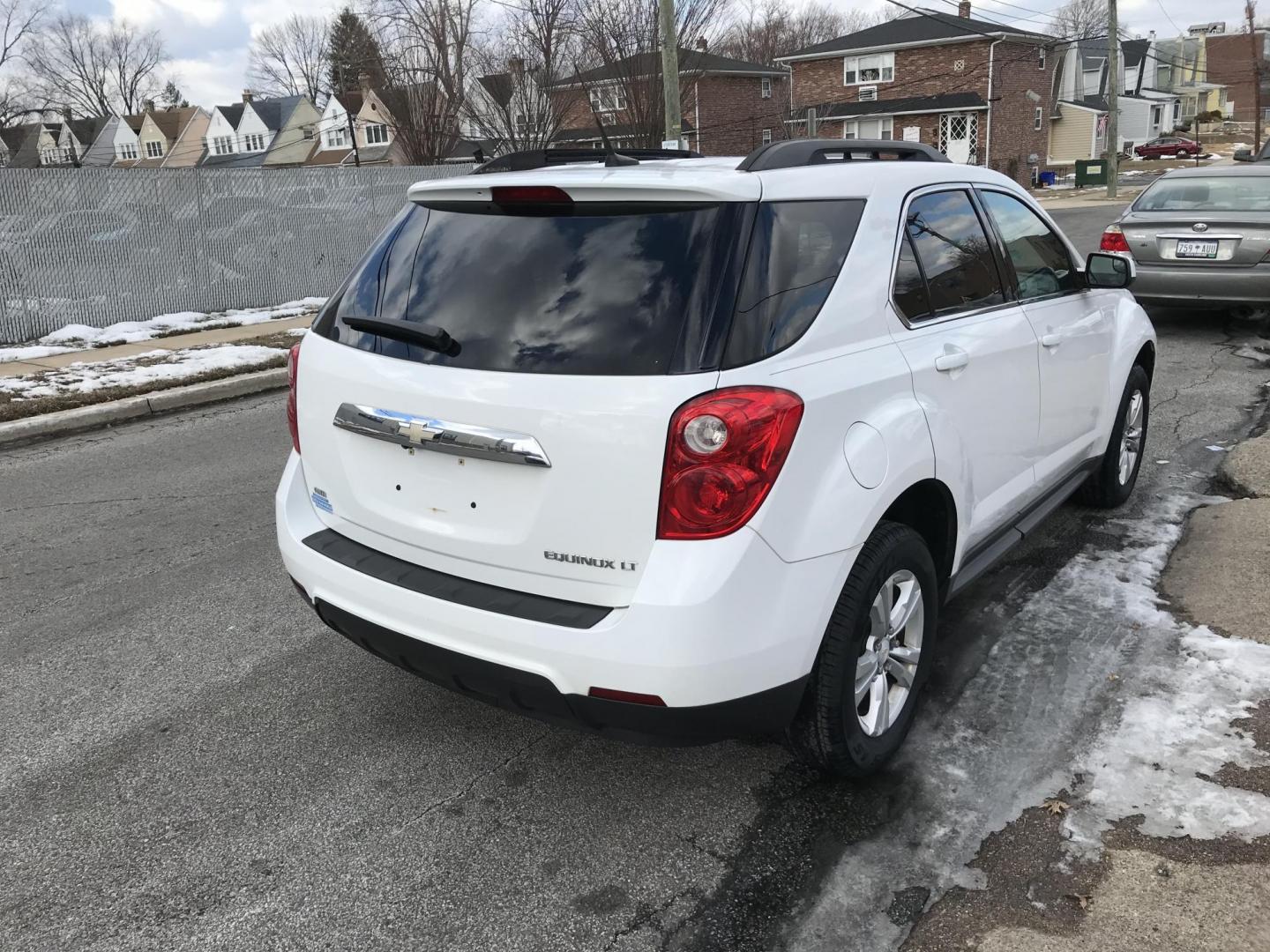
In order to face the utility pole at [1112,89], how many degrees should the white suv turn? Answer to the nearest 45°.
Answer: approximately 45° to its left

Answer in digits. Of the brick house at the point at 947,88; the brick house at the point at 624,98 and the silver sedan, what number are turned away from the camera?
1

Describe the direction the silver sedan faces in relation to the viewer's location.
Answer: facing away from the viewer

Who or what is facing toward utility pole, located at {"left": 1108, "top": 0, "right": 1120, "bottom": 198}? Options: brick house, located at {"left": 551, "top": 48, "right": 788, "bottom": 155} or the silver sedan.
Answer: the silver sedan

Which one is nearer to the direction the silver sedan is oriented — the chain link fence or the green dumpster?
the green dumpster

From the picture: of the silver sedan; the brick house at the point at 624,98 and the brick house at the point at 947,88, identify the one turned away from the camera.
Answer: the silver sedan

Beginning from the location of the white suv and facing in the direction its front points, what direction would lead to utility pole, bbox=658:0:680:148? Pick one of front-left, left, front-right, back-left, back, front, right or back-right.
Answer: front-left

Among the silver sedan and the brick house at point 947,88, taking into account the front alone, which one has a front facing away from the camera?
the silver sedan

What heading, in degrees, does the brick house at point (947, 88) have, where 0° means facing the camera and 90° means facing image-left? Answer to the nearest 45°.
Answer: approximately 45°

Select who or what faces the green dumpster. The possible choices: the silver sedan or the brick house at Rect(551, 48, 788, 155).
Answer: the silver sedan

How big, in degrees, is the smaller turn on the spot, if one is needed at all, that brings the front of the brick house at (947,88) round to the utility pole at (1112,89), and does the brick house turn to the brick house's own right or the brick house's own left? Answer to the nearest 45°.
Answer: approximately 45° to the brick house's own left

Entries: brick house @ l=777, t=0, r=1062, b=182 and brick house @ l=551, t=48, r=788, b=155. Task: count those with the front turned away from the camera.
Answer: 0

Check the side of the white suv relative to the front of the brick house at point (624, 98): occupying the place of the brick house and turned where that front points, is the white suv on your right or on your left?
on your left

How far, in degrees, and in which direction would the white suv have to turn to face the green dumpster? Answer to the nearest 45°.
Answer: approximately 45° to its left
